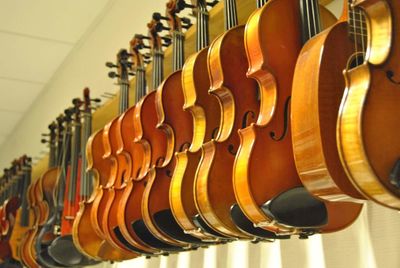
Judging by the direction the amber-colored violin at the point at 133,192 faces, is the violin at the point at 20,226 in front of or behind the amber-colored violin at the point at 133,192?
behind

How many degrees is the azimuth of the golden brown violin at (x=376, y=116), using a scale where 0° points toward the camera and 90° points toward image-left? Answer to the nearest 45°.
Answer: approximately 315°

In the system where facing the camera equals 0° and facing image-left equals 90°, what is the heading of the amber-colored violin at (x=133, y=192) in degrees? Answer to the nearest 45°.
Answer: approximately 315°
